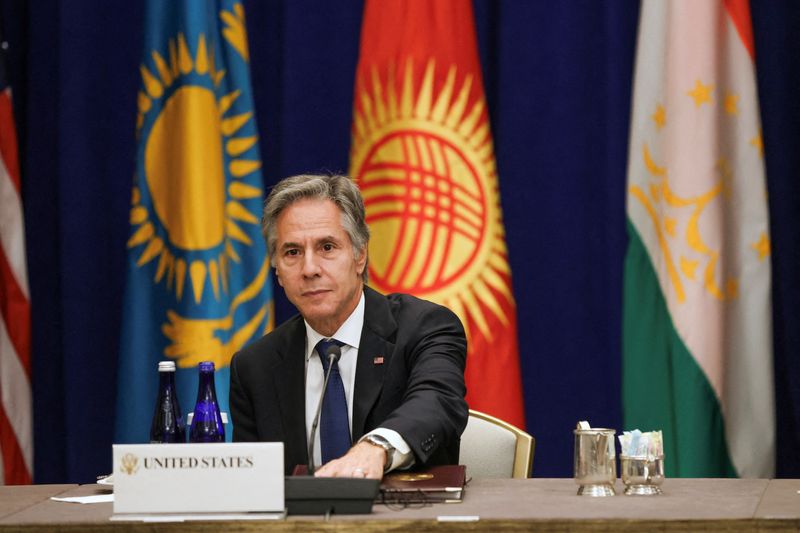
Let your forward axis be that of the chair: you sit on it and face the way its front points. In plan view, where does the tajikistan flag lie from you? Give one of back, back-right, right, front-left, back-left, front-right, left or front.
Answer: back

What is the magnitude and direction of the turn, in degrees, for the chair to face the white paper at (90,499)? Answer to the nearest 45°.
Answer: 0° — it already faces it

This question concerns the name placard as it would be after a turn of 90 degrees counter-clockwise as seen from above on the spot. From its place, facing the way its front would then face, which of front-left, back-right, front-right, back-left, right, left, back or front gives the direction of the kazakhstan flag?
left

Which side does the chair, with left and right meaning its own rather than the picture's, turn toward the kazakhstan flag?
right

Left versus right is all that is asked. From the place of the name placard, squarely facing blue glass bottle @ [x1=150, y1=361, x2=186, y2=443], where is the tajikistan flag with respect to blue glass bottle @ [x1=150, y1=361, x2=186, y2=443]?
right

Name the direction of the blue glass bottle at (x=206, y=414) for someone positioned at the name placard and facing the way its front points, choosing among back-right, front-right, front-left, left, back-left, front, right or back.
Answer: back

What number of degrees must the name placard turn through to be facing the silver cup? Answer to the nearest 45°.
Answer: approximately 90° to its left

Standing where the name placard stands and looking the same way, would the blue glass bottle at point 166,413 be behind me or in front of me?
behind

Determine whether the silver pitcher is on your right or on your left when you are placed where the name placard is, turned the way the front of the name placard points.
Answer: on your left

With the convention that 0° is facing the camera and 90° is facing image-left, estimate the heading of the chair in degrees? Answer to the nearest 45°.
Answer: approximately 45°

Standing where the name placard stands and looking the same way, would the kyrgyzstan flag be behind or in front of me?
behind
